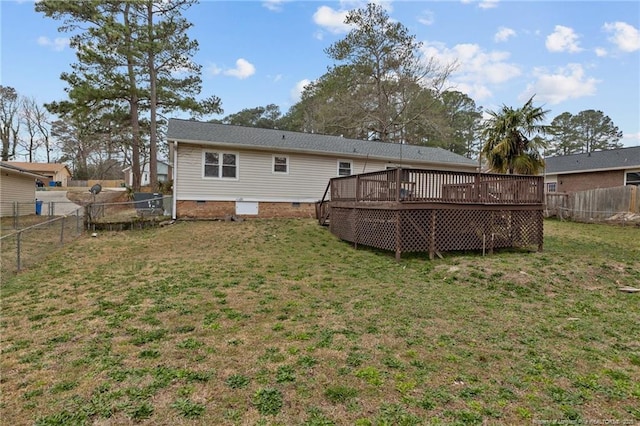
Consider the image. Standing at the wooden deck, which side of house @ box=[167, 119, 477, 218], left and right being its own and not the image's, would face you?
back

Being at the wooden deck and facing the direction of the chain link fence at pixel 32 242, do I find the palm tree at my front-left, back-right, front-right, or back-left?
back-right

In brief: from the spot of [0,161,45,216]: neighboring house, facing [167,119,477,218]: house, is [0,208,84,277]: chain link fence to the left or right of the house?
right

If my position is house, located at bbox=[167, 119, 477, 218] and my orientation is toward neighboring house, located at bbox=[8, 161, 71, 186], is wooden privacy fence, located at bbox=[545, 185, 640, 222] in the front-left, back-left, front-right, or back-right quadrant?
back-right

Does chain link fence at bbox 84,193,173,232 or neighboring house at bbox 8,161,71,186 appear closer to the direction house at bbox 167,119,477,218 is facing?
the neighboring house

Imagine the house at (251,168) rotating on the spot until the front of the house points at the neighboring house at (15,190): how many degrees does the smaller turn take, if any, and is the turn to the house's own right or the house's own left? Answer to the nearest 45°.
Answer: approximately 45° to the house's own left

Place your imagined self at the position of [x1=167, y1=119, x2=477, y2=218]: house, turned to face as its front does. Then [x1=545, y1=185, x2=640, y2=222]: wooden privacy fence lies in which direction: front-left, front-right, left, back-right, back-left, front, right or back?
back-right

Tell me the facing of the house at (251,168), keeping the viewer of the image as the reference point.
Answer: facing away from the viewer and to the left of the viewer

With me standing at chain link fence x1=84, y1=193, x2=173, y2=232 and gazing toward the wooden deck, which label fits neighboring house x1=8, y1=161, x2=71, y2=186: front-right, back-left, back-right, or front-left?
back-left

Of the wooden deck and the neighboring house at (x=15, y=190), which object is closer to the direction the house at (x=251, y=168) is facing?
the neighboring house
